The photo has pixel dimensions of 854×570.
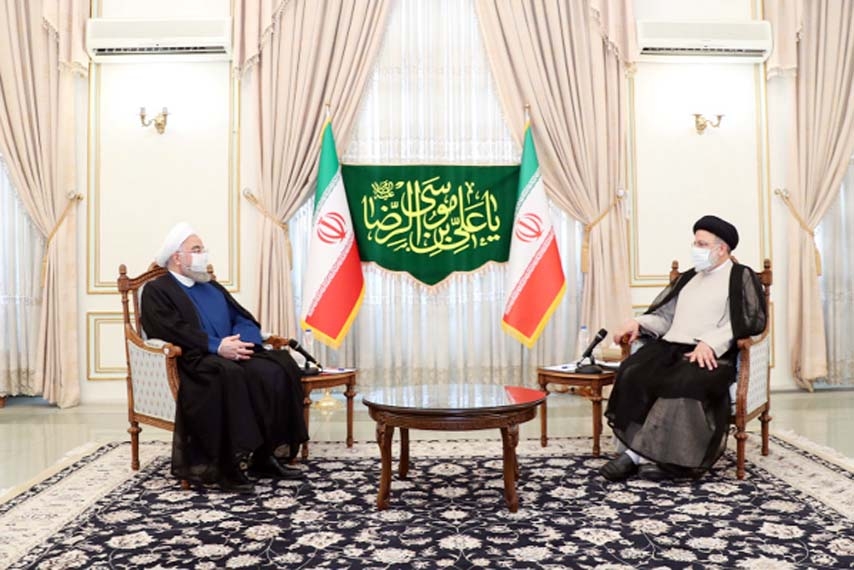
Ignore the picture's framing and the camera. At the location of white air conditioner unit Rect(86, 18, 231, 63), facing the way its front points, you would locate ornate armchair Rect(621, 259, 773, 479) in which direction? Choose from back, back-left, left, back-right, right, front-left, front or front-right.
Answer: front-left

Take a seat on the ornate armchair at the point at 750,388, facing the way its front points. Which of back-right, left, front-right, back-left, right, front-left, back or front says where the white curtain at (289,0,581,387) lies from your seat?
right

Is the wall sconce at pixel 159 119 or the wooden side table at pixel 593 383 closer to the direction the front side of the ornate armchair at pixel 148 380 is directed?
the wooden side table

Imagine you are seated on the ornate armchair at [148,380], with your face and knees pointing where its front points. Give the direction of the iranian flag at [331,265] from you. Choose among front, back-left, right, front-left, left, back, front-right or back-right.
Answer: left

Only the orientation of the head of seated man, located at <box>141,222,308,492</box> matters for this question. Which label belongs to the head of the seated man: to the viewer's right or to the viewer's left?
to the viewer's right

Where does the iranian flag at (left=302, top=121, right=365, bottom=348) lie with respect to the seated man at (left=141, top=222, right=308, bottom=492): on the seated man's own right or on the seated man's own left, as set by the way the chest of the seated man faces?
on the seated man's own left

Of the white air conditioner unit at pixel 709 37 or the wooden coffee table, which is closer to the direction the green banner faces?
the wooden coffee table

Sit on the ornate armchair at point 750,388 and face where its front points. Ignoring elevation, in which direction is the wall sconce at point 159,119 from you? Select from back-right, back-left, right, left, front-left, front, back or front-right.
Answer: front-right

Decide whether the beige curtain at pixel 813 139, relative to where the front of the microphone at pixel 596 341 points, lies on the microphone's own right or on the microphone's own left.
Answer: on the microphone's own left

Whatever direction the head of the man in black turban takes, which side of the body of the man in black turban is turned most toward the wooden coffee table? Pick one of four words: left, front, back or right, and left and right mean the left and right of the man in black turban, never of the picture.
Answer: front

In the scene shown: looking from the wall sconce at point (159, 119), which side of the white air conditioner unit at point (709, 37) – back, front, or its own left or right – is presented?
right

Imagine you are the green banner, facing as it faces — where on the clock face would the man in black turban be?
The man in black turban is roughly at 11 o'clock from the green banner.

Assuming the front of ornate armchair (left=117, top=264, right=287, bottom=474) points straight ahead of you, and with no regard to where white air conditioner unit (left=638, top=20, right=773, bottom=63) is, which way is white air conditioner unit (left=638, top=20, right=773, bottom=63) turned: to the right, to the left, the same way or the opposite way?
to the right
